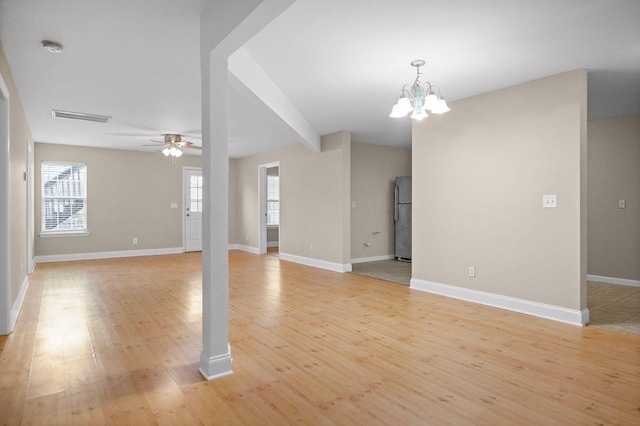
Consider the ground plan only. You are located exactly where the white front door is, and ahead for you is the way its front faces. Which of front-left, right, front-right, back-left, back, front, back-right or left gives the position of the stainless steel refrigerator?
front-left

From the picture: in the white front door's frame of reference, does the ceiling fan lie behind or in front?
in front

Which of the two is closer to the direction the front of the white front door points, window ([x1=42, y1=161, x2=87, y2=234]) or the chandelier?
the chandelier

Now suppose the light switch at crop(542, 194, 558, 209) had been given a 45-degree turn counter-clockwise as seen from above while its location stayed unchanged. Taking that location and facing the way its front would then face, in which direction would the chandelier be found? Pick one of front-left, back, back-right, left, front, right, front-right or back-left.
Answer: right

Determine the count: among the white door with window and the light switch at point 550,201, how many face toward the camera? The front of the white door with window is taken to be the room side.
2

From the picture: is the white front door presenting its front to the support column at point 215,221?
yes

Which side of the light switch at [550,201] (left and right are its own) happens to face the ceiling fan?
right

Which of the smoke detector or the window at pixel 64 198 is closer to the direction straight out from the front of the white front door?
the smoke detector

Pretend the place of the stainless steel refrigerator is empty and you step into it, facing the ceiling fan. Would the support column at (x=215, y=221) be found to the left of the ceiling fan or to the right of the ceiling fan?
left

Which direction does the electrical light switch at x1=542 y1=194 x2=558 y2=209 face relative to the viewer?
toward the camera

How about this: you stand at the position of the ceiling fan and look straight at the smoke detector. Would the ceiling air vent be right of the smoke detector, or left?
right

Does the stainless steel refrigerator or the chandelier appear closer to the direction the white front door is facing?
the chandelier
